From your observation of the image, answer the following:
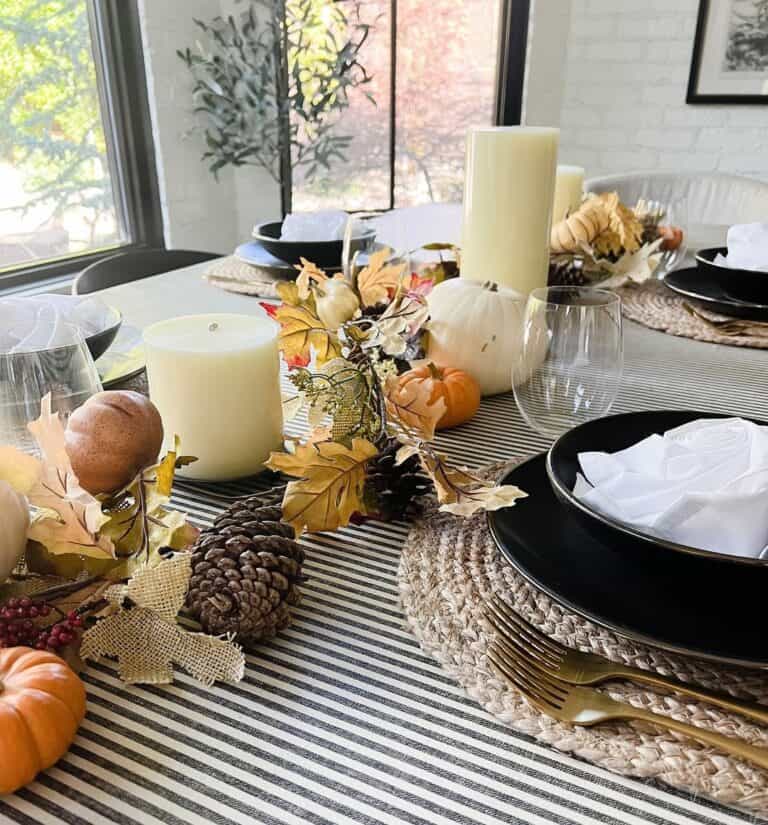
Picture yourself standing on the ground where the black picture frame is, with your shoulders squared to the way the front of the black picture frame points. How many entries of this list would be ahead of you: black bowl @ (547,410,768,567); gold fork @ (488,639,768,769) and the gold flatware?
3

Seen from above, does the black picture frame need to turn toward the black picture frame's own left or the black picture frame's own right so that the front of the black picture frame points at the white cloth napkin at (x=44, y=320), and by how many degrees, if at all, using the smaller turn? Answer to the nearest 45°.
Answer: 0° — it already faces it

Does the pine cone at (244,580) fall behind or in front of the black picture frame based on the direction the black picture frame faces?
in front

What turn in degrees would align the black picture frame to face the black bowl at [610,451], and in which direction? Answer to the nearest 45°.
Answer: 0° — it already faces it

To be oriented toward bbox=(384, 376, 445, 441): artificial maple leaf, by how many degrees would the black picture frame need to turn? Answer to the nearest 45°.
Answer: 0° — it already faces it

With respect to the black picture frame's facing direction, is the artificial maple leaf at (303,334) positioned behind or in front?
in front

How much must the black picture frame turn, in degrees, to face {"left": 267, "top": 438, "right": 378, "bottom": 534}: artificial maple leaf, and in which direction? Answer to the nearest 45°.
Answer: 0° — it already faces it

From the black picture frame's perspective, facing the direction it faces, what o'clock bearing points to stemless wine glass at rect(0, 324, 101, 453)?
The stemless wine glass is roughly at 12 o'clock from the black picture frame.

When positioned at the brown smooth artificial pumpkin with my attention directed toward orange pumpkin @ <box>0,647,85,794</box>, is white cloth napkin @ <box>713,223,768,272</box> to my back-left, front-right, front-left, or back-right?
back-left

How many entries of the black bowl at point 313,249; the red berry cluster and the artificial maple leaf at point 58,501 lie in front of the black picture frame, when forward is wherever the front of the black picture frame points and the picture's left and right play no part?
3

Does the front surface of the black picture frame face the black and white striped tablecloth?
yes

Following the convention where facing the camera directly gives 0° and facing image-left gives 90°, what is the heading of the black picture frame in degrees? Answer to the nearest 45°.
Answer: approximately 0°

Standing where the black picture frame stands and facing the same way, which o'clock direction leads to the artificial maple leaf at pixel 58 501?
The artificial maple leaf is roughly at 12 o'clock from the black picture frame.

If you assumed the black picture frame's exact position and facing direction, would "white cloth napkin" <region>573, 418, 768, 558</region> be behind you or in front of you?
in front

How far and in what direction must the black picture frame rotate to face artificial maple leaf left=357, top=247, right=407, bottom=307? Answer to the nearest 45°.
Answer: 0° — it already faces it
